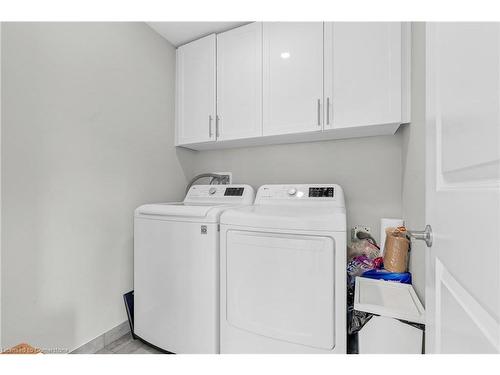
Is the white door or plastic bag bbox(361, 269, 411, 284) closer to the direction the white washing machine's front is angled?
the white door

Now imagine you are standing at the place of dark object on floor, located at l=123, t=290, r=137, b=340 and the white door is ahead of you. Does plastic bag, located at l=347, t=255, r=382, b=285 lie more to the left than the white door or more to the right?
left

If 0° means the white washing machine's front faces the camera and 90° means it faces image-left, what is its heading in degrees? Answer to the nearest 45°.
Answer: approximately 45°

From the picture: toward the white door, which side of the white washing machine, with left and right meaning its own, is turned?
left

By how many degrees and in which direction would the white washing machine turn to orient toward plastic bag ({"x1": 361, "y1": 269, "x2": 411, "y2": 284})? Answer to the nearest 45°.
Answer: approximately 135° to its left

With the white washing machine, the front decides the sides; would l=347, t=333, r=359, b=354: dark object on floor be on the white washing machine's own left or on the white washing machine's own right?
on the white washing machine's own left

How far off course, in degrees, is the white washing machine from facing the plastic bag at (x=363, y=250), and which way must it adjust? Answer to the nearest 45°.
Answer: approximately 135° to its left

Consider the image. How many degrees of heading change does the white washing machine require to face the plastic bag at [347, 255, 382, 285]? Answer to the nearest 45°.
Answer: approximately 135° to its left
